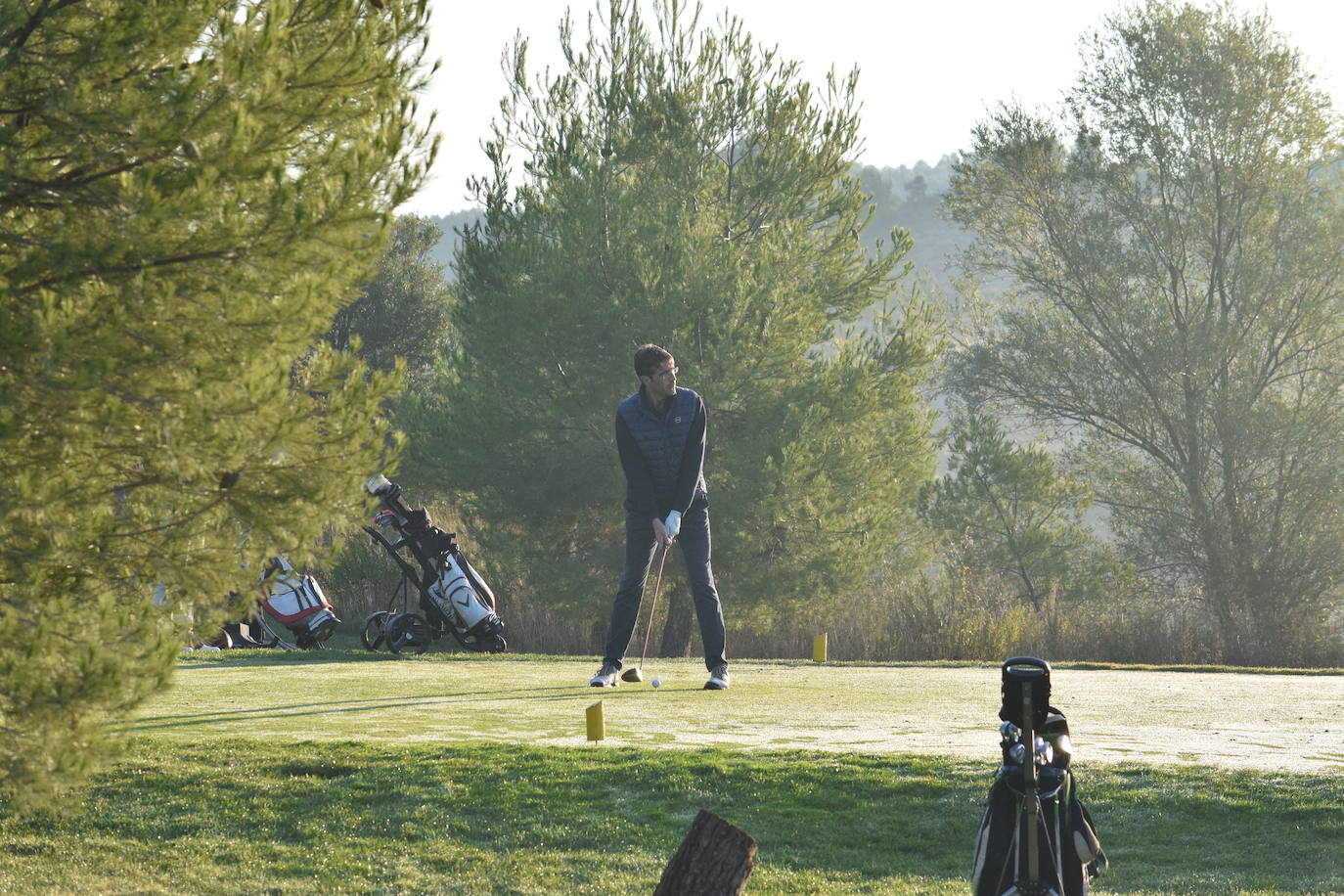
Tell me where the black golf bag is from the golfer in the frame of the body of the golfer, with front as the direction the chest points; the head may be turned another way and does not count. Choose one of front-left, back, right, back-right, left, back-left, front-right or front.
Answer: front

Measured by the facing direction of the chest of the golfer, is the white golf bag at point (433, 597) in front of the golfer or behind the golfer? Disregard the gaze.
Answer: behind

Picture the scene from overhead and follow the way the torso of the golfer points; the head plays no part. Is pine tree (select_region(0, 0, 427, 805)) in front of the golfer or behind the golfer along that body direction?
in front

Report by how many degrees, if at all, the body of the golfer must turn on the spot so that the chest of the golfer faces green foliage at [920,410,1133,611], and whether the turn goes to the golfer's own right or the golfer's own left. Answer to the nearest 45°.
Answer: approximately 180°

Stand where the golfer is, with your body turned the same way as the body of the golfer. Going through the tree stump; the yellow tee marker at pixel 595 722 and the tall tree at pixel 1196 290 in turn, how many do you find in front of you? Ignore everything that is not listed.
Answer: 2

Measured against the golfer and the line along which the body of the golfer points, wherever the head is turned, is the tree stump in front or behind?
in front

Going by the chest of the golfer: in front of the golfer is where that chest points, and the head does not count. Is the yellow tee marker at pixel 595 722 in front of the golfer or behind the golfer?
in front

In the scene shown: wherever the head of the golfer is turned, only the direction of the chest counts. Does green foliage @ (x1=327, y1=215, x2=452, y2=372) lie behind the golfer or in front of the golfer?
behind

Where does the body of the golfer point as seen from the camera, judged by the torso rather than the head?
toward the camera

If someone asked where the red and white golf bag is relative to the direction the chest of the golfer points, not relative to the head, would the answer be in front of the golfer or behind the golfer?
behind

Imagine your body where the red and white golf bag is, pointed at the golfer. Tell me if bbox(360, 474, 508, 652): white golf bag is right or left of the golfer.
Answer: left
